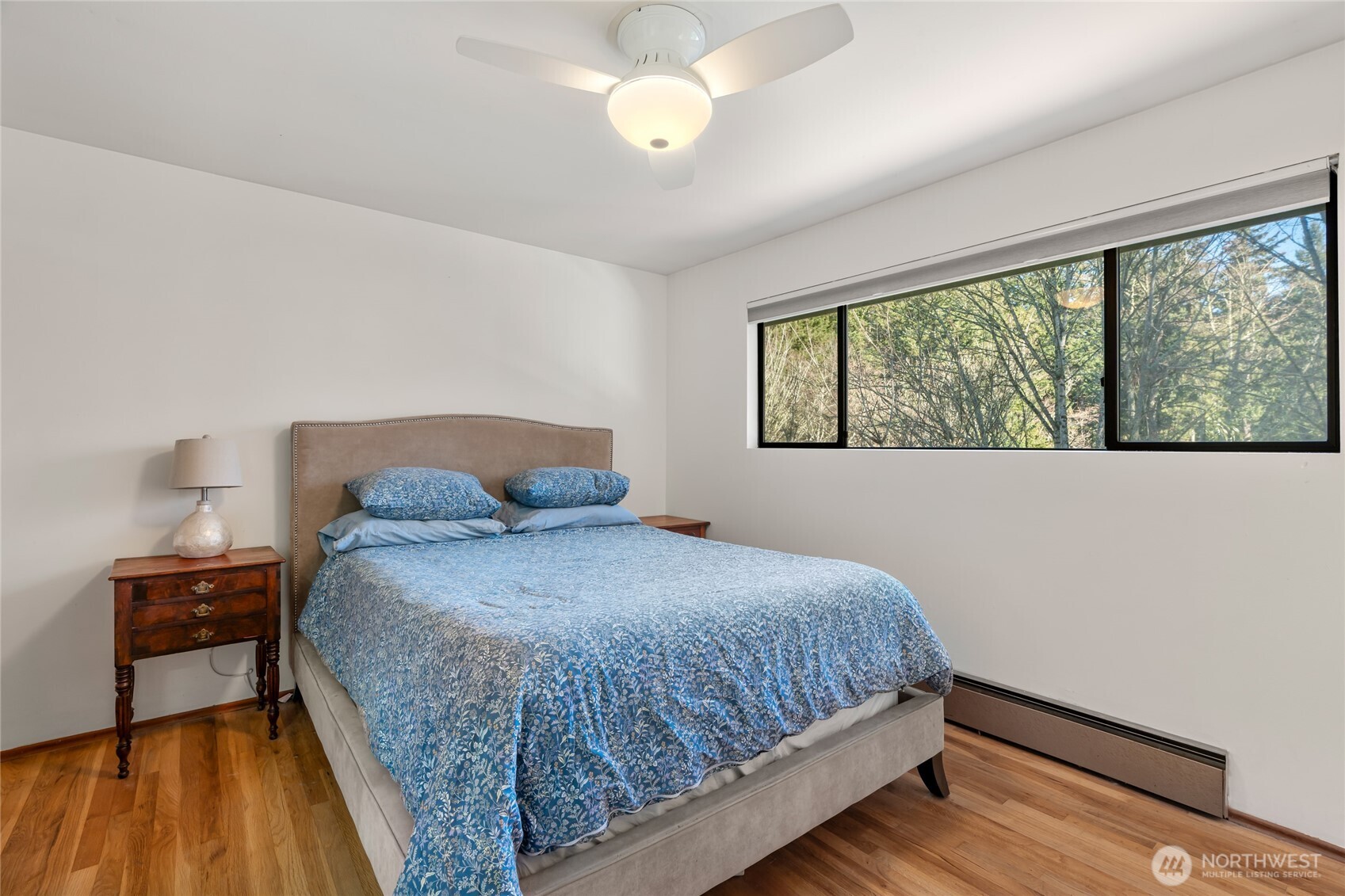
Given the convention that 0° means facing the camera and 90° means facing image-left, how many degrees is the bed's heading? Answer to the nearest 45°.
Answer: approximately 315°

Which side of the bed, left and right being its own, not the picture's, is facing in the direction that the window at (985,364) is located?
left

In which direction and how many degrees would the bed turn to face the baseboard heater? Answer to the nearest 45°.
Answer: approximately 45° to its left

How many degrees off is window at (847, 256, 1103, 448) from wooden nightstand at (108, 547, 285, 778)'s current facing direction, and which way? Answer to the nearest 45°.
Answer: approximately 45° to its left

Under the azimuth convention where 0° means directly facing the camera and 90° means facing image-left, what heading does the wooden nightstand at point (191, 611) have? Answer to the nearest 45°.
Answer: approximately 0°

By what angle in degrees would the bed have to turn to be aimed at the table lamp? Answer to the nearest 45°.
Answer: approximately 180°

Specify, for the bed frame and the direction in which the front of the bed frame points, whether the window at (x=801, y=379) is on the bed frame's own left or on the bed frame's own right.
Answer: on the bed frame's own left

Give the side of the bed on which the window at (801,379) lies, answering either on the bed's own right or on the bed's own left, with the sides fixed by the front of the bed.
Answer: on the bed's own left

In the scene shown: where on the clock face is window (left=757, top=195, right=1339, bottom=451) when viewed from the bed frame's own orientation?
The window is roughly at 10 o'clock from the bed frame.
